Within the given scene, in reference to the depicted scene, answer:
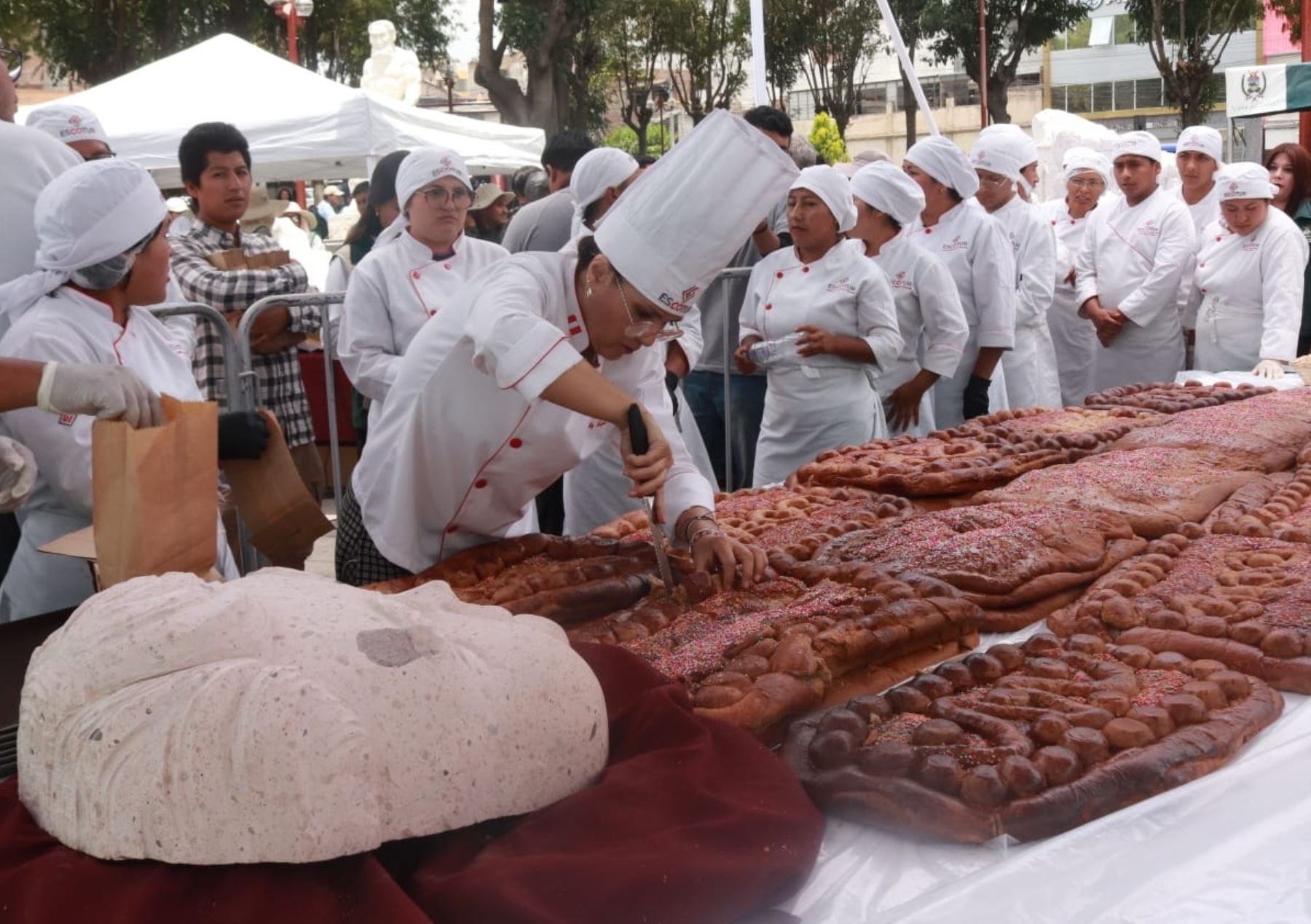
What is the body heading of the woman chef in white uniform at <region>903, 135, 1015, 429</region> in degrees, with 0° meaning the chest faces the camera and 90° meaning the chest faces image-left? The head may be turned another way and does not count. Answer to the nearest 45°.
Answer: approximately 45°

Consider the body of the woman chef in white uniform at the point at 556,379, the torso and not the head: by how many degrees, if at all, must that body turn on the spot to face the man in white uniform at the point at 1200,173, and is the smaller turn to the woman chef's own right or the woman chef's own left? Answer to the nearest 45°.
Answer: approximately 90° to the woman chef's own left

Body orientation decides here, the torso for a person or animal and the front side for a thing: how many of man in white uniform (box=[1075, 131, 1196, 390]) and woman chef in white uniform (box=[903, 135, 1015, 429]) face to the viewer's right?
0

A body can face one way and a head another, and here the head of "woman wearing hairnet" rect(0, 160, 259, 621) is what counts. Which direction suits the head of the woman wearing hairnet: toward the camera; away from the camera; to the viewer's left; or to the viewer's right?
to the viewer's right

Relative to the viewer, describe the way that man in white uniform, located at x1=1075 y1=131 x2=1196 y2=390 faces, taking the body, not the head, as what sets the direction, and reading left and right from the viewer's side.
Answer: facing the viewer and to the left of the viewer

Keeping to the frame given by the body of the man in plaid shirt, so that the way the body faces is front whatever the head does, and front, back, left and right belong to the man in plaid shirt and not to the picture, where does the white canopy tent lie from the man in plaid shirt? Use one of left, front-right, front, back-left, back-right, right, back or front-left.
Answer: back-left

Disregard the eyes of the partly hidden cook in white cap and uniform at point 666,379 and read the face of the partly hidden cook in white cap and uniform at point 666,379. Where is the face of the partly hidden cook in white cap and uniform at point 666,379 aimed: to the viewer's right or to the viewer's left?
to the viewer's right

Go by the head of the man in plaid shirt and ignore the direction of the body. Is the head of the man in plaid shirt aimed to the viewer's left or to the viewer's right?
to the viewer's right

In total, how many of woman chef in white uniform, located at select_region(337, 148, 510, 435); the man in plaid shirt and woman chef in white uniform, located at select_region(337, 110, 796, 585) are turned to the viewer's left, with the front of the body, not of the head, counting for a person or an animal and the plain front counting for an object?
0

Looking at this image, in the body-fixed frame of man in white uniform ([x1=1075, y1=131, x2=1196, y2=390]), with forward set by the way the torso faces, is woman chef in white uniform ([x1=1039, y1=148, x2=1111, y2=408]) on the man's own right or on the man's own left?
on the man's own right

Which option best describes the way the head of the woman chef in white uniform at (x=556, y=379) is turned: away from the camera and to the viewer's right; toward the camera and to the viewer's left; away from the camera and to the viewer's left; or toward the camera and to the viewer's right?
toward the camera and to the viewer's right

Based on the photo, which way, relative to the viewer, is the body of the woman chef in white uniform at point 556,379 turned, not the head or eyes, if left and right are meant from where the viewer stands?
facing the viewer and to the right of the viewer

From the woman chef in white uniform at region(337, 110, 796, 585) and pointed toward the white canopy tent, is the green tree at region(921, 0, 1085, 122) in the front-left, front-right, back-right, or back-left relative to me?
front-right
